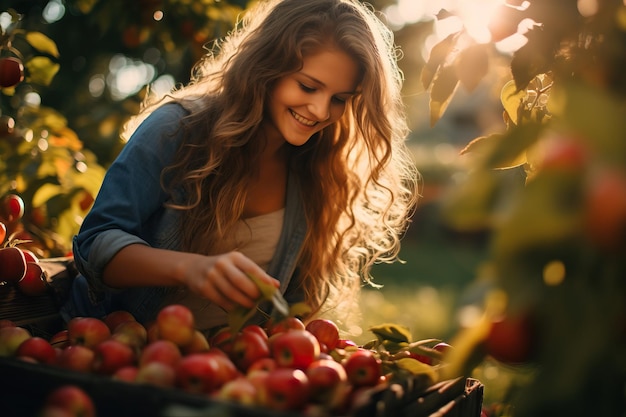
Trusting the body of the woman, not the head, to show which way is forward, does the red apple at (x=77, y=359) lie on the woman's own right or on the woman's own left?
on the woman's own right

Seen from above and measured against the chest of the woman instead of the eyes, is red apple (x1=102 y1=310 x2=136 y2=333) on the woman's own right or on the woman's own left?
on the woman's own right

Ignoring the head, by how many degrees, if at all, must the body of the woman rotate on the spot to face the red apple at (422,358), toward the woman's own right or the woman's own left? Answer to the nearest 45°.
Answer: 0° — they already face it

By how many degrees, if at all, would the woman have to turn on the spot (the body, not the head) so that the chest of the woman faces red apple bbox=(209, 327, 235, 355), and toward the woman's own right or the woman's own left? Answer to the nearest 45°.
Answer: approximately 45° to the woman's own right

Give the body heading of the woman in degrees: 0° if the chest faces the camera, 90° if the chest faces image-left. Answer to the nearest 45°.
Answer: approximately 315°
